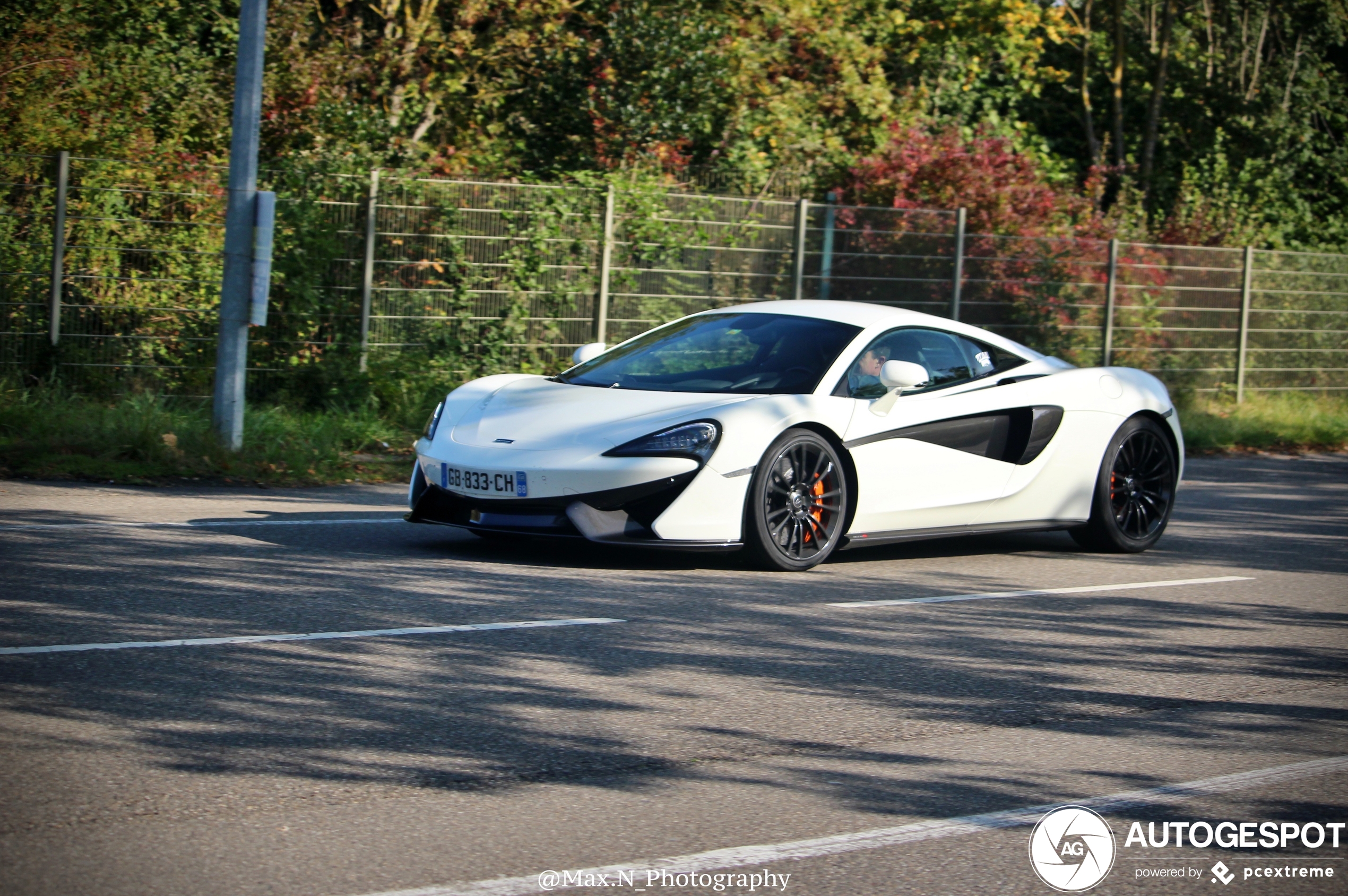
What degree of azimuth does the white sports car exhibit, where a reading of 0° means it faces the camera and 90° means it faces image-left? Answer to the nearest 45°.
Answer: approximately 45°

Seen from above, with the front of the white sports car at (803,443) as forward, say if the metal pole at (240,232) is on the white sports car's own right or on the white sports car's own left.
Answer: on the white sports car's own right

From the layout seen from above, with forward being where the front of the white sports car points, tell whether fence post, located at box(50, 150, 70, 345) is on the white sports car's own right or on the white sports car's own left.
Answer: on the white sports car's own right
